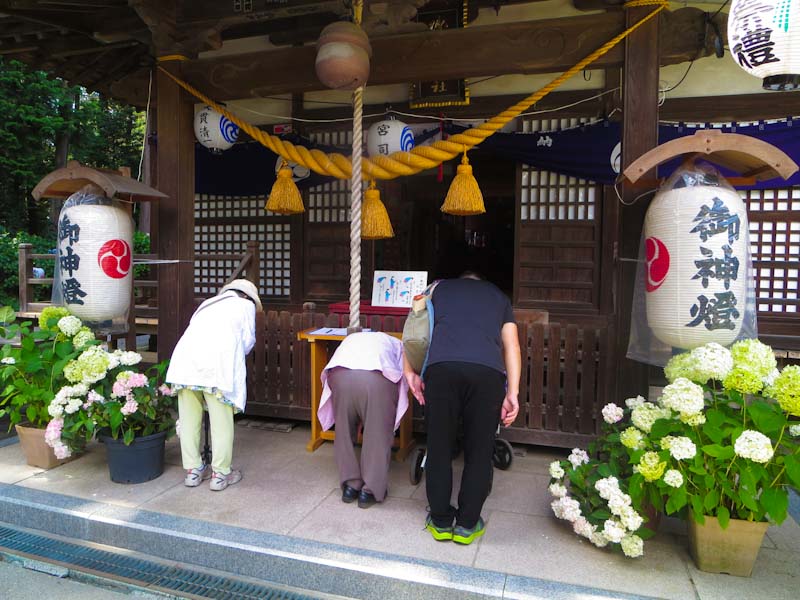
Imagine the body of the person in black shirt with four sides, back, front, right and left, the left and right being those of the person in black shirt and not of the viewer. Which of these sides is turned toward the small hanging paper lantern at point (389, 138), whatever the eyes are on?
front

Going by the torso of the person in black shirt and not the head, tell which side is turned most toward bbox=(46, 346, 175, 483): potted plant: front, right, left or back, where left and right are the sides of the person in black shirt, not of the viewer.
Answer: left

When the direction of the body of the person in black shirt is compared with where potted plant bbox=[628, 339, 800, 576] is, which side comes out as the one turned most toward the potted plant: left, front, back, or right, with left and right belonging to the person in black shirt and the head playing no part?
right

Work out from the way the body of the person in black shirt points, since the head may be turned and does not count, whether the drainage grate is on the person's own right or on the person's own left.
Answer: on the person's own left

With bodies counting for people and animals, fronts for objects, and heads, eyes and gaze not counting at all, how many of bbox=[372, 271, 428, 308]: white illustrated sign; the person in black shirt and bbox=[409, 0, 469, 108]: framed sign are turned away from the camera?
1

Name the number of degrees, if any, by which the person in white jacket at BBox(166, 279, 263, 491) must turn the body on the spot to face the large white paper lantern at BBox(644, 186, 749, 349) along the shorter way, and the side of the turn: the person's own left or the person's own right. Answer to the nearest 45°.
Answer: approximately 90° to the person's own right

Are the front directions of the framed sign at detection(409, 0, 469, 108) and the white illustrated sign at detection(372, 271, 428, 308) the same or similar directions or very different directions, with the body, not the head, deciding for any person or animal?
same or similar directions

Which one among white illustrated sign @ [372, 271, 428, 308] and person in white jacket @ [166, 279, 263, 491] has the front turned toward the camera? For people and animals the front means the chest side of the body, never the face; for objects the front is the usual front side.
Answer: the white illustrated sign

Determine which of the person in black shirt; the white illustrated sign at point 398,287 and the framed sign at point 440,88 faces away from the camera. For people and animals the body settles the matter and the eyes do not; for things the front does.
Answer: the person in black shirt

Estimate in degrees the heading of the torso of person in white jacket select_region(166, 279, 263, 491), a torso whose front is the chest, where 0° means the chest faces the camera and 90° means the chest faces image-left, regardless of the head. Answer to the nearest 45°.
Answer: approximately 225°

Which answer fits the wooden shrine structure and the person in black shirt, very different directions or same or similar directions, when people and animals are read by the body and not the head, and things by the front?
very different directions

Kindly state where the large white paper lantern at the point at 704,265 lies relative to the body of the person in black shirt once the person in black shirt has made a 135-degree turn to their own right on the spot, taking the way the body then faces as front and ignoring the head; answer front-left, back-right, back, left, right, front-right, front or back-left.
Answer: front-left

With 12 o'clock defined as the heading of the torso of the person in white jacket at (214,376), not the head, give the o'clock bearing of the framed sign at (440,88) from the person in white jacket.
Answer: The framed sign is roughly at 12 o'clock from the person in white jacket.

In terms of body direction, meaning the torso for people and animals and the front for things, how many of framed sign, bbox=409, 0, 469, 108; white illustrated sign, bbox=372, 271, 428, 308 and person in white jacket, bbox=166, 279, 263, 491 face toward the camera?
2

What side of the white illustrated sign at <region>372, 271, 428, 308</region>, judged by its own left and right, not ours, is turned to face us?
front

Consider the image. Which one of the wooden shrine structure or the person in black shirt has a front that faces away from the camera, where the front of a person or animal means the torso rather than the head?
the person in black shirt

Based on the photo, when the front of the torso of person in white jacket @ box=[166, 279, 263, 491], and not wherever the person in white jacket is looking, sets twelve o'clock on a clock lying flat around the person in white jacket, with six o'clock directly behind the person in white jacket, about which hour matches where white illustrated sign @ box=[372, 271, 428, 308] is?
The white illustrated sign is roughly at 12 o'clock from the person in white jacket.

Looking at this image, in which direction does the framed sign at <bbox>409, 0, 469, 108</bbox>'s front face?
toward the camera

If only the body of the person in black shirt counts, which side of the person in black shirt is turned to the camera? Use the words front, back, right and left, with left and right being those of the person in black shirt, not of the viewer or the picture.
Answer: back
